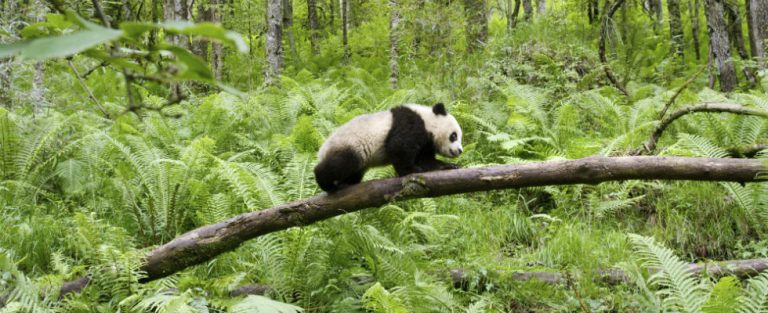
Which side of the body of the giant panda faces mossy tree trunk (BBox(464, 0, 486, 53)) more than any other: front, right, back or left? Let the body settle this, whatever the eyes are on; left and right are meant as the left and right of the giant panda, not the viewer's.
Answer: left

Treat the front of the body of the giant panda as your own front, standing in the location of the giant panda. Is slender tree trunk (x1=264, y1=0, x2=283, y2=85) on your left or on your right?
on your left

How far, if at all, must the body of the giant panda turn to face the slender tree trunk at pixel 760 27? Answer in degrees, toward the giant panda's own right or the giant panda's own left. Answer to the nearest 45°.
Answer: approximately 45° to the giant panda's own left

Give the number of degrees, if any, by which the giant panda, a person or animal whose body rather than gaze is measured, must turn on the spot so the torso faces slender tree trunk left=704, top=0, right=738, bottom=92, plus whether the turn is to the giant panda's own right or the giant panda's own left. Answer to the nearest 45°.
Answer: approximately 45° to the giant panda's own left

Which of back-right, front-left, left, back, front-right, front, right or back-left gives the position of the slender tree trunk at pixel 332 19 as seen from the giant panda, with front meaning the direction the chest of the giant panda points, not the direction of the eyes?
left

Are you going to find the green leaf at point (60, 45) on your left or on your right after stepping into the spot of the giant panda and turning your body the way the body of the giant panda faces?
on your right

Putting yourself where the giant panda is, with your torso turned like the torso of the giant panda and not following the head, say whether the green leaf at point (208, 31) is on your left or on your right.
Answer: on your right

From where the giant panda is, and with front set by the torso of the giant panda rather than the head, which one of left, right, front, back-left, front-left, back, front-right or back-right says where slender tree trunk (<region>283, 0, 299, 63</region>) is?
left

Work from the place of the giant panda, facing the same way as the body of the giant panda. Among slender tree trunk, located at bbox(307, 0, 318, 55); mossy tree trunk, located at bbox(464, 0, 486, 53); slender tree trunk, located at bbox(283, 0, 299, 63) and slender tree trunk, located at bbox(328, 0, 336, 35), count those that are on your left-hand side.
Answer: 4

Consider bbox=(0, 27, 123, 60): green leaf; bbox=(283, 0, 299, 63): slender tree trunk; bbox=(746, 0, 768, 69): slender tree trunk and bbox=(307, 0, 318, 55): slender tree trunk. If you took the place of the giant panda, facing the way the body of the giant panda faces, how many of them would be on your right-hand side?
1

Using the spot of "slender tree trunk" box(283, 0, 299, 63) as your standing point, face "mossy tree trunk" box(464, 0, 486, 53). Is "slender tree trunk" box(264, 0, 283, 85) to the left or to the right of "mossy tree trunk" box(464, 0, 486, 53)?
right

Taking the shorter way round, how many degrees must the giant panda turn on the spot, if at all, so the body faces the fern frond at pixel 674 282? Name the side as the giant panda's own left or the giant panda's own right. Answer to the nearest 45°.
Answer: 0° — it already faces it

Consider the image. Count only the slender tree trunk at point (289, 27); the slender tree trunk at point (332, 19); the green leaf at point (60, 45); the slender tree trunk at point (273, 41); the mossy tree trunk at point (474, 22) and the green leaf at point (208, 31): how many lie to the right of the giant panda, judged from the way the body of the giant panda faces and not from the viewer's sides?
2

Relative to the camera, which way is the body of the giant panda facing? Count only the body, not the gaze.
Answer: to the viewer's right

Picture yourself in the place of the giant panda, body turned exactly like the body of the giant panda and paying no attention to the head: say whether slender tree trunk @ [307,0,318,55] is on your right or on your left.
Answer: on your left
